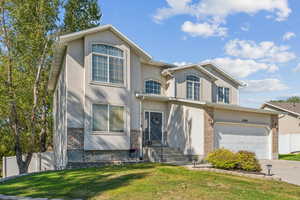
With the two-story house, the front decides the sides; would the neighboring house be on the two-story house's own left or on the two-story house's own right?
on the two-story house's own left

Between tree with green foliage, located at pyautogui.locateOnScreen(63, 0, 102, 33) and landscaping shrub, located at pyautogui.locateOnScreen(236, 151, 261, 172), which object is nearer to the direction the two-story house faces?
the landscaping shrub

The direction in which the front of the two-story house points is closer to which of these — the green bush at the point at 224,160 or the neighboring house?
the green bush

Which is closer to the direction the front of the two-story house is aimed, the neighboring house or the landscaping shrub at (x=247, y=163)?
the landscaping shrub

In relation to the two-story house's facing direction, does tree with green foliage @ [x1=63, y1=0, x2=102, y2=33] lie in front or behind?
behind

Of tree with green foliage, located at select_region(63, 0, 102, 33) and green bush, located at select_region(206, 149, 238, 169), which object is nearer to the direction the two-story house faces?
the green bush

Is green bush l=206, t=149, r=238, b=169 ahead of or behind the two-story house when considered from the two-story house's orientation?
ahead

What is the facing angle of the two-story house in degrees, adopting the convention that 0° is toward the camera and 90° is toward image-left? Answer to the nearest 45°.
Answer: approximately 315°
